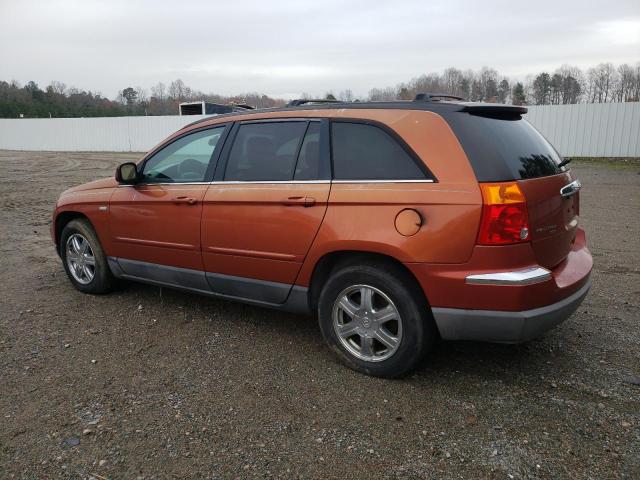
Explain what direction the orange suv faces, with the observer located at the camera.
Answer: facing away from the viewer and to the left of the viewer

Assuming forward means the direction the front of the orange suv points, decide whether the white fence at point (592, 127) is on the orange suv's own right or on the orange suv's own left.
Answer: on the orange suv's own right

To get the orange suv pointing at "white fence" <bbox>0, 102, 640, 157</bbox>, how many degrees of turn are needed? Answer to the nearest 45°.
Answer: approximately 45° to its right
